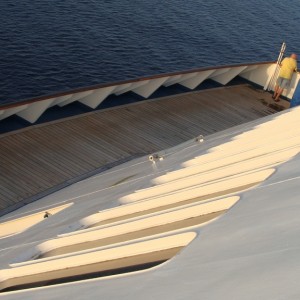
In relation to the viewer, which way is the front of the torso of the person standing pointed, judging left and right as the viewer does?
facing away from the viewer and to the right of the viewer
